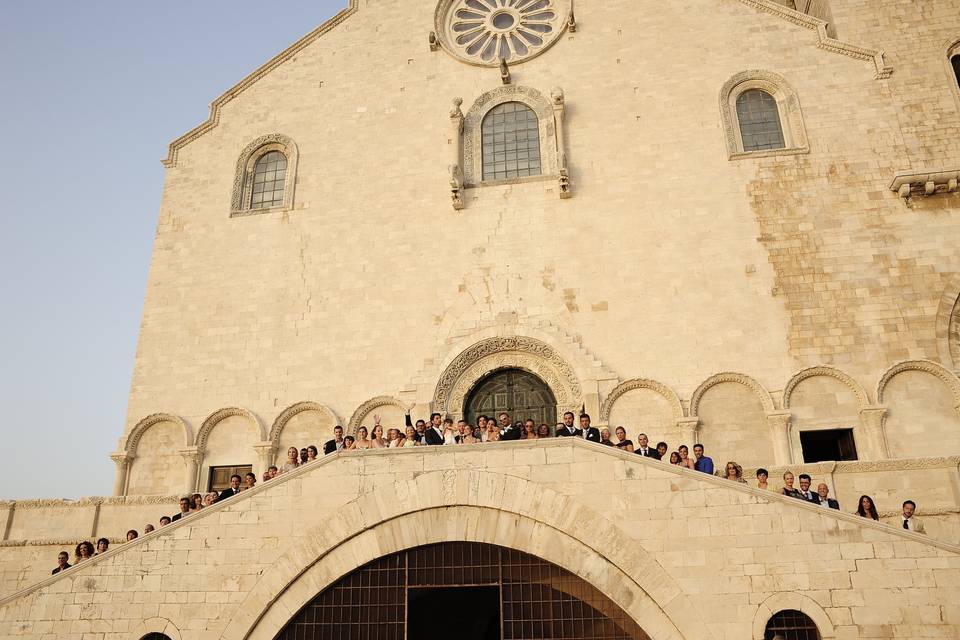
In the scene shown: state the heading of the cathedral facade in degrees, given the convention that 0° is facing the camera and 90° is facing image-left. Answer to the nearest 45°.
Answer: approximately 0°
